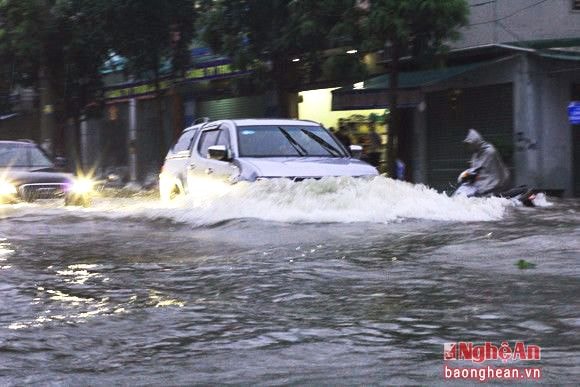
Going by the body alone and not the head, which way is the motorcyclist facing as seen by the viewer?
to the viewer's left

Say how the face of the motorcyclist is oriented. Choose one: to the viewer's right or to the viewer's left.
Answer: to the viewer's left

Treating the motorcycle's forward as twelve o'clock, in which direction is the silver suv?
The silver suv is roughly at 11 o'clock from the motorcycle.

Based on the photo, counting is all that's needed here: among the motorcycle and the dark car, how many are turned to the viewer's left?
1

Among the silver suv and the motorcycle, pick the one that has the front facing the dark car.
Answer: the motorcycle

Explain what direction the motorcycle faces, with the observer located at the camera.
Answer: facing to the left of the viewer
